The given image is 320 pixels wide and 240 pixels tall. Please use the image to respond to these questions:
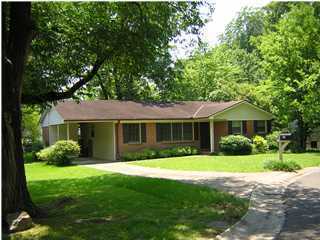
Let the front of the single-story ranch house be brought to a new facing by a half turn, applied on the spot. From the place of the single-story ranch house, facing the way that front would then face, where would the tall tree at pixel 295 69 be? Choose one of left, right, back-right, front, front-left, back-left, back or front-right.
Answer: right

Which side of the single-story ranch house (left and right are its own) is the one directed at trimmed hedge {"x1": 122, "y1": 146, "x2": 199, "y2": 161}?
front

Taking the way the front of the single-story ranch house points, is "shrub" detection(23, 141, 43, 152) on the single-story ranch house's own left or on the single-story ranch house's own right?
on the single-story ranch house's own right

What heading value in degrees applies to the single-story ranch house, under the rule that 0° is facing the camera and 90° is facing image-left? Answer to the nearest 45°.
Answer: approximately 0°

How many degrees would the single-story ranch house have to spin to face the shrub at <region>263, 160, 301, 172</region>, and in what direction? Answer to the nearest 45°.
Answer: approximately 45° to its left

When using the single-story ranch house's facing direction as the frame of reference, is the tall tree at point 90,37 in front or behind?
in front

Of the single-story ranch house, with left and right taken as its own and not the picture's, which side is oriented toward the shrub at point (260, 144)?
left

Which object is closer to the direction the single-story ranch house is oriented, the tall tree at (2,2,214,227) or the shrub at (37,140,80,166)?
the tall tree
